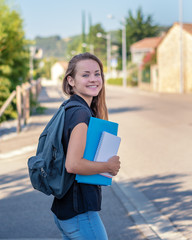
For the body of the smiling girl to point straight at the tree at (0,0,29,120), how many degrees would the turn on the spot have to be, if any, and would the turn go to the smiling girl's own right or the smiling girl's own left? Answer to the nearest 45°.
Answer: approximately 90° to the smiling girl's own left

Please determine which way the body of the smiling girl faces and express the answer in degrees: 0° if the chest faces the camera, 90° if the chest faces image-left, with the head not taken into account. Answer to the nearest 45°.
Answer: approximately 270°

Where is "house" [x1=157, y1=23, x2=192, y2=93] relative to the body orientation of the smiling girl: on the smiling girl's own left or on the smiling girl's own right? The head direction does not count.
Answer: on the smiling girl's own left
